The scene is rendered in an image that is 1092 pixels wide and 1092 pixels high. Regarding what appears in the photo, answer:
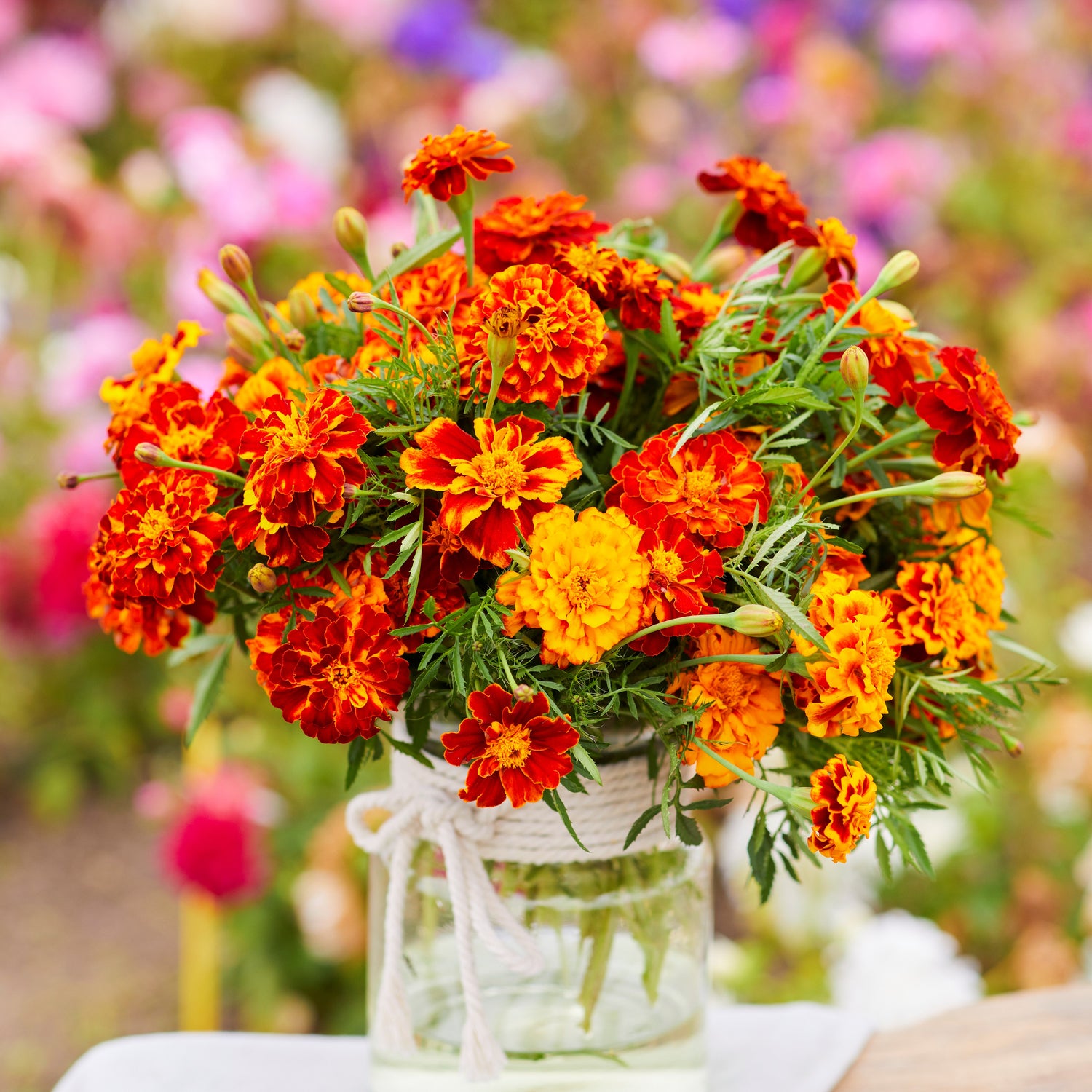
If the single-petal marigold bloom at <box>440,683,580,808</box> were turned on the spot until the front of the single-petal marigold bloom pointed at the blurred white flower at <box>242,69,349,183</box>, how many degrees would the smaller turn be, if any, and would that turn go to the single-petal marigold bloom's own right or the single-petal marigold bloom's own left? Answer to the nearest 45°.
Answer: approximately 180°

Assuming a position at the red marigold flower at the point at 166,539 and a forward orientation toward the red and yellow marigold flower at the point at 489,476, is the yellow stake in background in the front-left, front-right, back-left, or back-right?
back-left

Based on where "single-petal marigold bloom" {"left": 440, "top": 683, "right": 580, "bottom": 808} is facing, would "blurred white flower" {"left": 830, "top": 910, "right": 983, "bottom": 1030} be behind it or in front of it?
behind

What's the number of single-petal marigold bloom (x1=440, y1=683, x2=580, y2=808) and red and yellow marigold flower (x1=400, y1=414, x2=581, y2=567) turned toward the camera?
2

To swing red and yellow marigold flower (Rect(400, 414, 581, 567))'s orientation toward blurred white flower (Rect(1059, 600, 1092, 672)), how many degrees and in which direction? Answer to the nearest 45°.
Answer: approximately 135° to its left

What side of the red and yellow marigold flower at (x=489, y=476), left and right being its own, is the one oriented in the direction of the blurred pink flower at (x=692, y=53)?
back

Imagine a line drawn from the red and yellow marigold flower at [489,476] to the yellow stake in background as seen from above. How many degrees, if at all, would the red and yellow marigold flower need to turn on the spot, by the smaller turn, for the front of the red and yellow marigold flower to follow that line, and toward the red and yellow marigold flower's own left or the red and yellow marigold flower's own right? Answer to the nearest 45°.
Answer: approximately 180°

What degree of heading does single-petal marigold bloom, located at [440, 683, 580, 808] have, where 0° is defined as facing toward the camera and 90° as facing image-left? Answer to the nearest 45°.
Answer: approximately 0°
